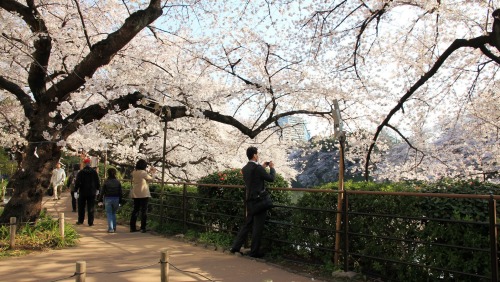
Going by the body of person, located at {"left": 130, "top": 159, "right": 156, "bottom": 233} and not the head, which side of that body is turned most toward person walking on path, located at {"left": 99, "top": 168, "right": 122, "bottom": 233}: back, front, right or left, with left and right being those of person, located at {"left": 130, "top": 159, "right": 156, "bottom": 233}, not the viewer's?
left

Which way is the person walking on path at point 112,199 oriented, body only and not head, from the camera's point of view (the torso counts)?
away from the camera

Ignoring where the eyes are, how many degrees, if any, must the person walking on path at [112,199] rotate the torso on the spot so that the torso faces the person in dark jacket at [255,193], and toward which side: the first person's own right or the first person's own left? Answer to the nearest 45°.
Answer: approximately 135° to the first person's own right

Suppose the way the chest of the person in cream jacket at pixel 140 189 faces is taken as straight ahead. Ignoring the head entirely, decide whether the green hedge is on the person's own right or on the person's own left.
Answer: on the person's own right
